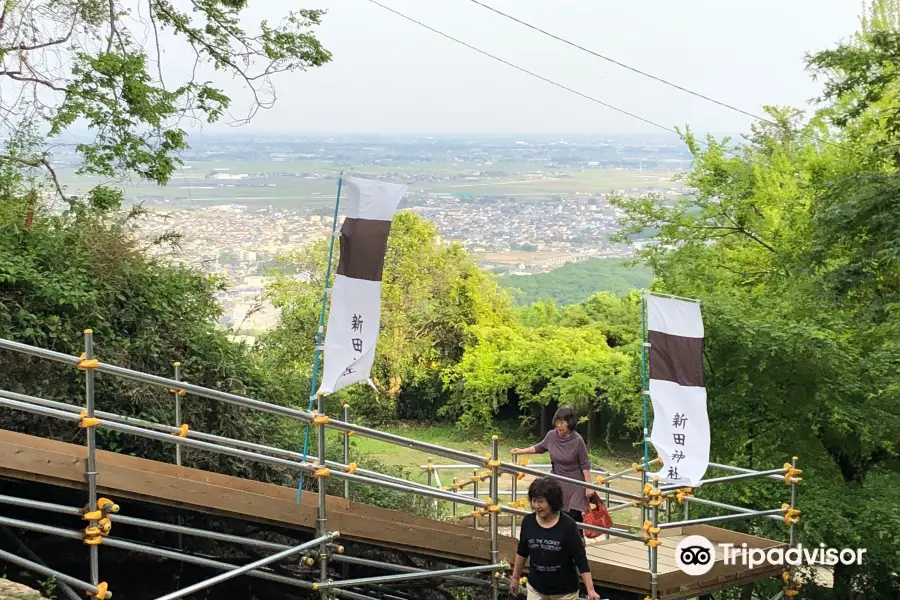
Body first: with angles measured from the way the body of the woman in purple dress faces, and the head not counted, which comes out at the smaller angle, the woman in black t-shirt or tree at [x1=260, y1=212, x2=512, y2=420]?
the woman in black t-shirt

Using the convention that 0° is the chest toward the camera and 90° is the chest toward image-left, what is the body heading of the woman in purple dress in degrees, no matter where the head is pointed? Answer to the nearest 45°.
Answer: approximately 45°

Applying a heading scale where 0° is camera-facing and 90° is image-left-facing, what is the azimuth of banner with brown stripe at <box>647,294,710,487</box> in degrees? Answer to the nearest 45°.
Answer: approximately 0°

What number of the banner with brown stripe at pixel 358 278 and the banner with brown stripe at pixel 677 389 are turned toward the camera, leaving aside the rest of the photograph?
2

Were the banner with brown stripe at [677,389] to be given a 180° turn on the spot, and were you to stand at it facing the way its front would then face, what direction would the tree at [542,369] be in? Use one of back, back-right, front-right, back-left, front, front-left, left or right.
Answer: front

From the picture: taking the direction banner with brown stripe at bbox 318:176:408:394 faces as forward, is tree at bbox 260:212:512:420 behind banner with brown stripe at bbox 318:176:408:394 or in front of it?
behind

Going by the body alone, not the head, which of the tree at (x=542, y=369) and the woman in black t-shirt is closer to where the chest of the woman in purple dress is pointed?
the woman in black t-shirt

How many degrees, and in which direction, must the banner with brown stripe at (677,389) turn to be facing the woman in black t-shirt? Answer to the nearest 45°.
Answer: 0° — it already faces them

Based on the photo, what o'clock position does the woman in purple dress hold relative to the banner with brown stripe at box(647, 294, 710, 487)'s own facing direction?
The woman in purple dress is roughly at 2 o'clock from the banner with brown stripe.

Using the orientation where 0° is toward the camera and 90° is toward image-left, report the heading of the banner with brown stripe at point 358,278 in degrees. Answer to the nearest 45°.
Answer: approximately 0°

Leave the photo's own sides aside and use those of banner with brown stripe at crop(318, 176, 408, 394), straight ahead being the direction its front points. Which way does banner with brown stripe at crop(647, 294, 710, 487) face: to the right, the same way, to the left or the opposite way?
the same way

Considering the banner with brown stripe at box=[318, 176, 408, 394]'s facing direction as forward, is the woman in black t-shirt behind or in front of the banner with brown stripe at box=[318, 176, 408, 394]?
in front

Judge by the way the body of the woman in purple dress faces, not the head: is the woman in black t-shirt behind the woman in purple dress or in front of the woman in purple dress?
in front
